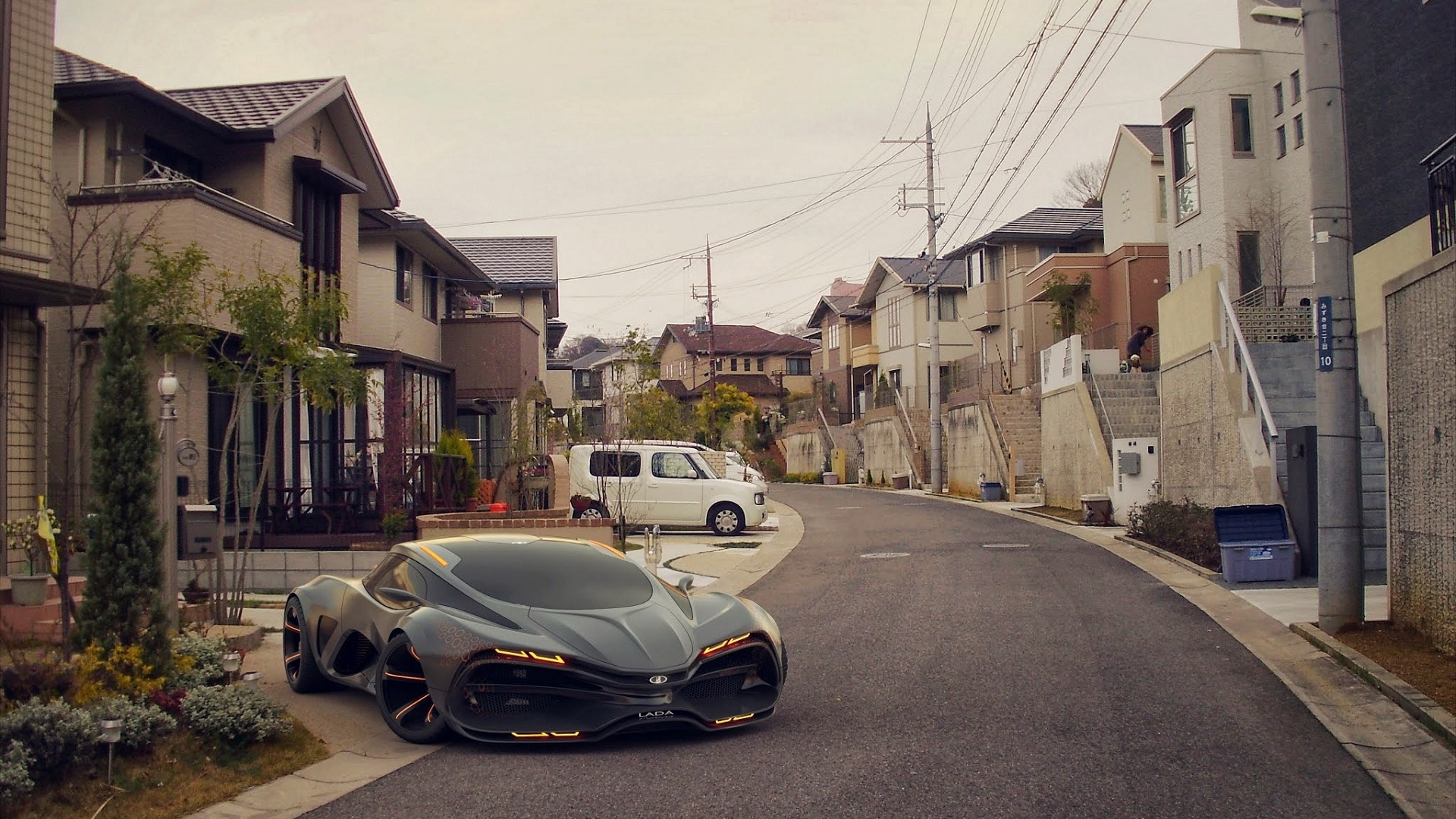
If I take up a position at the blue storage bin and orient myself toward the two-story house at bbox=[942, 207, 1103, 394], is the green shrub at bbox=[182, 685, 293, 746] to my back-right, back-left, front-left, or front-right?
back-left

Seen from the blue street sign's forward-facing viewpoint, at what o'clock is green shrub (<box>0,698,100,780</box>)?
The green shrub is roughly at 1 o'clock from the blue street sign.

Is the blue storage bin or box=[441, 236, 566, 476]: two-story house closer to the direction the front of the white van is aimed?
the blue storage bin

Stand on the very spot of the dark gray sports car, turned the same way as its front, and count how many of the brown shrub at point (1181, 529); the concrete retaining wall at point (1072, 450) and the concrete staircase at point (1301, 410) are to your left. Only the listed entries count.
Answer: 3

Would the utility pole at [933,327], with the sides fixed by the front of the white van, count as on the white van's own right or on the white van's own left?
on the white van's own left

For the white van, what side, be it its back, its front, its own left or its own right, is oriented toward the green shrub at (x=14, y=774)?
right

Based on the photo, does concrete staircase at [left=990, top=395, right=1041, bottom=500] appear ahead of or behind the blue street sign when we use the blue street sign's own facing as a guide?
behind

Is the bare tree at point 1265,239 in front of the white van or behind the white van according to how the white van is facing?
in front

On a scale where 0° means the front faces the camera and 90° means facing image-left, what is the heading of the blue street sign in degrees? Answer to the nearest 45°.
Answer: approximately 0°

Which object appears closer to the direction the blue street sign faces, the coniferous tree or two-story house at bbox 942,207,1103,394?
the coniferous tree

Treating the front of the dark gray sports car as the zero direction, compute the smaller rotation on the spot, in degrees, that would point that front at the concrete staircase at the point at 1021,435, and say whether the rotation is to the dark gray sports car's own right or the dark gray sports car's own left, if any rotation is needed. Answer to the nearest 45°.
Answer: approximately 90° to the dark gray sports car's own left

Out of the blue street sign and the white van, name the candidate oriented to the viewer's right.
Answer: the white van

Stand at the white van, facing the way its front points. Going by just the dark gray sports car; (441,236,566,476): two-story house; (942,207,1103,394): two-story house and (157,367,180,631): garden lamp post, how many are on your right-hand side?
2

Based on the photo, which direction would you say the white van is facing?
to the viewer's right

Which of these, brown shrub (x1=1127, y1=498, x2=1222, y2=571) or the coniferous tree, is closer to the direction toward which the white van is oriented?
the brown shrub

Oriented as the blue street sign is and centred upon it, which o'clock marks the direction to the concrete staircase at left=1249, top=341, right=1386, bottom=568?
The concrete staircase is roughly at 6 o'clock from the blue street sign.

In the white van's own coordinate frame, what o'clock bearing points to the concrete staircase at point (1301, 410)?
The concrete staircase is roughly at 1 o'clock from the white van.

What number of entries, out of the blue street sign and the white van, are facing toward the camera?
1

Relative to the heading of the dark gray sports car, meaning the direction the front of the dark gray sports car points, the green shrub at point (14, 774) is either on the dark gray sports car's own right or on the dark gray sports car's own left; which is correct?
on the dark gray sports car's own right
